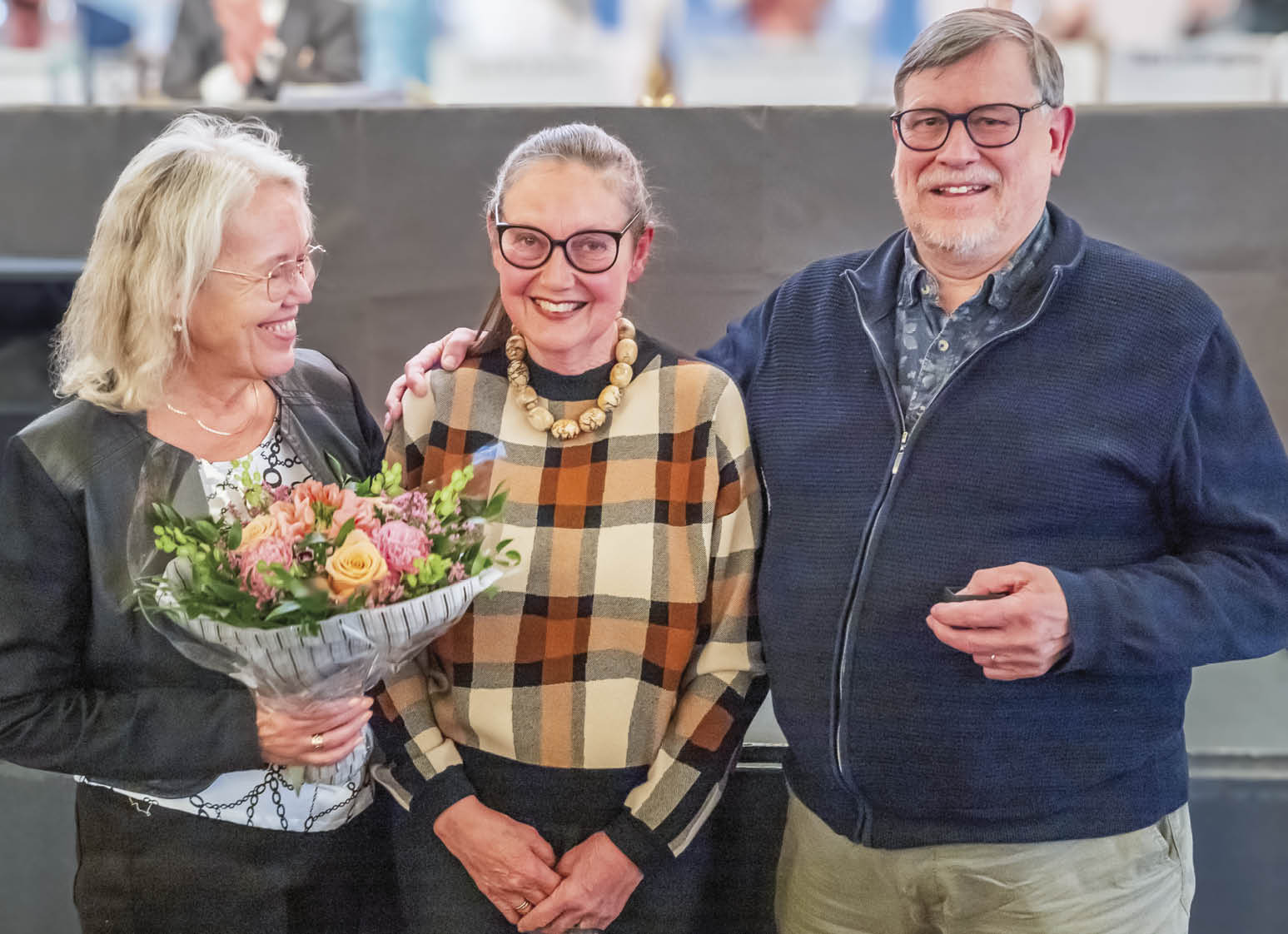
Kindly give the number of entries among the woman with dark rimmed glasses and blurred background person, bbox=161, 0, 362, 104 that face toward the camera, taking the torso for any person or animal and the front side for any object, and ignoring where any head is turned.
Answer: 2

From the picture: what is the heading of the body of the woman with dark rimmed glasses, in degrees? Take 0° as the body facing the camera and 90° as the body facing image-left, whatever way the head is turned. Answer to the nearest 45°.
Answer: approximately 0°

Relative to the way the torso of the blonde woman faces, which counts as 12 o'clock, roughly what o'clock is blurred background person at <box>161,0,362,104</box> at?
The blurred background person is roughly at 8 o'clock from the blonde woman.

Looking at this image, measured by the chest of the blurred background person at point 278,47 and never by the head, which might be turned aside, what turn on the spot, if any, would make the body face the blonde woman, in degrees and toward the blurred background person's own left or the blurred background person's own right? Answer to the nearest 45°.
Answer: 0° — they already face them

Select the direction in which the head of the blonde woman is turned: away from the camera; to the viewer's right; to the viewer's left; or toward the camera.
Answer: to the viewer's right

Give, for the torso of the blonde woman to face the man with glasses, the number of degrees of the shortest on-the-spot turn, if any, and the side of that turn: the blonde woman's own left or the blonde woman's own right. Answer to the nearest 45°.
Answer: approximately 45° to the blonde woman's own left

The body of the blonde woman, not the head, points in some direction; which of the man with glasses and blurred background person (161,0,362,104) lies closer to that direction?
the man with glasses

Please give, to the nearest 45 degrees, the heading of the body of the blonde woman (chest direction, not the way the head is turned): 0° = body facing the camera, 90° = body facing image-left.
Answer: approximately 315°

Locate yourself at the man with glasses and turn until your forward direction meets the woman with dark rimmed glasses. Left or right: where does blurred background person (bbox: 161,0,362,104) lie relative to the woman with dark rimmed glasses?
right

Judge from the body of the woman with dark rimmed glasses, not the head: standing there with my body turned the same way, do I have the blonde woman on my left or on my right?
on my right

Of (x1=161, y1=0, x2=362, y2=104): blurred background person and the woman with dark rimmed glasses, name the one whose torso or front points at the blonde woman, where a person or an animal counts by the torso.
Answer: the blurred background person
